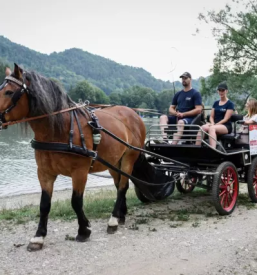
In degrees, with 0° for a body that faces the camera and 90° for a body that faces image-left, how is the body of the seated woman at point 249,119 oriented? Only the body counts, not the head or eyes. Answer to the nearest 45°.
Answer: approximately 90°

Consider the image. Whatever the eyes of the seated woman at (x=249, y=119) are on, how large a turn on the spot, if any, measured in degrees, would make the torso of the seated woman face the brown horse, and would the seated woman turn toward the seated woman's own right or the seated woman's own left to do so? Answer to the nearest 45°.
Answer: approximately 45° to the seated woman's own left

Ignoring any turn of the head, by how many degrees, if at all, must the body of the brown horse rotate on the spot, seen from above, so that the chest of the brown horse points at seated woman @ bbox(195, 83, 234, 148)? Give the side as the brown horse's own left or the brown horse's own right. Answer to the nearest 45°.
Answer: approximately 180°
